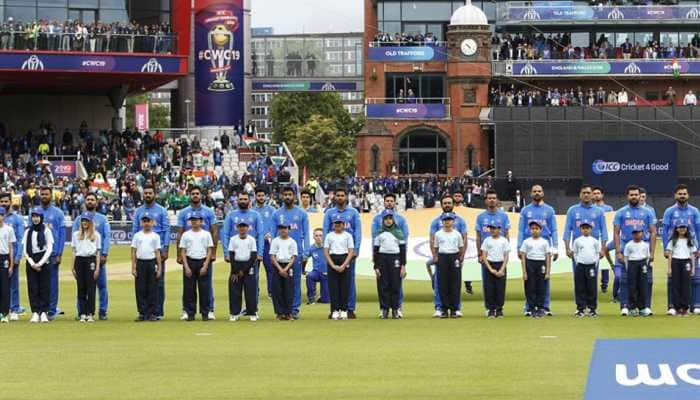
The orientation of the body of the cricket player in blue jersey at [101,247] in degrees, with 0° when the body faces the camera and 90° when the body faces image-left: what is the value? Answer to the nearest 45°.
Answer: approximately 0°

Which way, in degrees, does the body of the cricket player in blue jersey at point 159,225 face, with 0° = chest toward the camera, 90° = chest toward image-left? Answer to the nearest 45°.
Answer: approximately 0°

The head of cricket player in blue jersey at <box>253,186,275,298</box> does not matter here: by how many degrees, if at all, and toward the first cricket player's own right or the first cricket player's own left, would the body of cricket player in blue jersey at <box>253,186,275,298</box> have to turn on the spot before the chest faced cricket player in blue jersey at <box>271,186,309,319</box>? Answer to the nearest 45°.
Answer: approximately 45° to the first cricket player's own left

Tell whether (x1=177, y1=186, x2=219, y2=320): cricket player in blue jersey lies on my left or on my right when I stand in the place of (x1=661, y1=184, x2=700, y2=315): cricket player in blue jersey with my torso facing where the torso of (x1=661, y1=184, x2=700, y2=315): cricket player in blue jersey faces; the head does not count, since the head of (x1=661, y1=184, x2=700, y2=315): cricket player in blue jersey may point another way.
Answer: on my right
